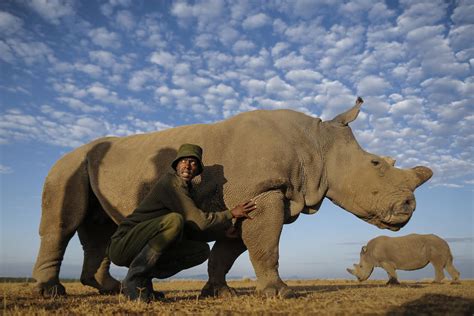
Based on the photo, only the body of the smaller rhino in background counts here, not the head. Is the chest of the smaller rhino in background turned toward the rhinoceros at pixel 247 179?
no

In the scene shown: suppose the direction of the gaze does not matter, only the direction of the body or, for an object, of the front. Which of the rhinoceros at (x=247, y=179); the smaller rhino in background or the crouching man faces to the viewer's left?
the smaller rhino in background

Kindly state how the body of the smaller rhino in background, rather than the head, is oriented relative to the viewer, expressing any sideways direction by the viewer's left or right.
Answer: facing to the left of the viewer

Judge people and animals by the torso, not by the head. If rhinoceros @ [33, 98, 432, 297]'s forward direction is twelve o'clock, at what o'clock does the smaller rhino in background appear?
The smaller rhino in background is roughly at 10 o'clock from the rhinoceros.

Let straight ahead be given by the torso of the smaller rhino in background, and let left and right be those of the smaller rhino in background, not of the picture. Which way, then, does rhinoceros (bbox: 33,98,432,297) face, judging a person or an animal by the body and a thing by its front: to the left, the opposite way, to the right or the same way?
the opposite way

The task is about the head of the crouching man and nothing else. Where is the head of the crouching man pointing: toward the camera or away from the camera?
toward the camera

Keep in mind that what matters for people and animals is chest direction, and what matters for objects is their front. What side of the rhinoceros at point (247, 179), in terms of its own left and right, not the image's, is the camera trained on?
right

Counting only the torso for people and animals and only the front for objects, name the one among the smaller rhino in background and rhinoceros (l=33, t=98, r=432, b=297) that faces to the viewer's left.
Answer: the smaller rhino in background

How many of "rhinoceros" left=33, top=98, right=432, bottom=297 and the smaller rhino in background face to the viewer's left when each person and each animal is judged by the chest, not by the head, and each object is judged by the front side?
1

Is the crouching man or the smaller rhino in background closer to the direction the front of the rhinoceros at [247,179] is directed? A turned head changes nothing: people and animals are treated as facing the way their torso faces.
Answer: the smaller rhino in background
